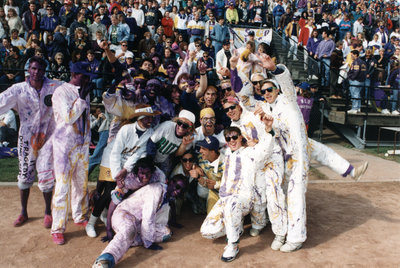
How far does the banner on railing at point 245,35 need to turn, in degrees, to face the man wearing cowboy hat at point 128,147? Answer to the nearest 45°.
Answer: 0° — it already faces them

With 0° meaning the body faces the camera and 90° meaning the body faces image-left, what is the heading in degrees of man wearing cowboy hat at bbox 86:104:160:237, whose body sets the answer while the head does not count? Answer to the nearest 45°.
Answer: approximately 315°

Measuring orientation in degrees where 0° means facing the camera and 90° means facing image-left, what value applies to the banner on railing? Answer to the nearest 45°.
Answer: approximately 0°

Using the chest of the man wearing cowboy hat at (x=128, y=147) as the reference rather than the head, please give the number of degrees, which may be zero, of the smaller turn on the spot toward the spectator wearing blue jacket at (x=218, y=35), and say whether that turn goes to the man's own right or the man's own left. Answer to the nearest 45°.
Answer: approximately 135° to the man's own left

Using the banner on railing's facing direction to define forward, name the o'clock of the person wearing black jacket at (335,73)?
The person wearing black jacket is roughly at 10 o'clock from the banner on railing.

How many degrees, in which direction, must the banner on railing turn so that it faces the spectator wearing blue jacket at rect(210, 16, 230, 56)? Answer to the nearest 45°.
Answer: approximately 45° to its right
